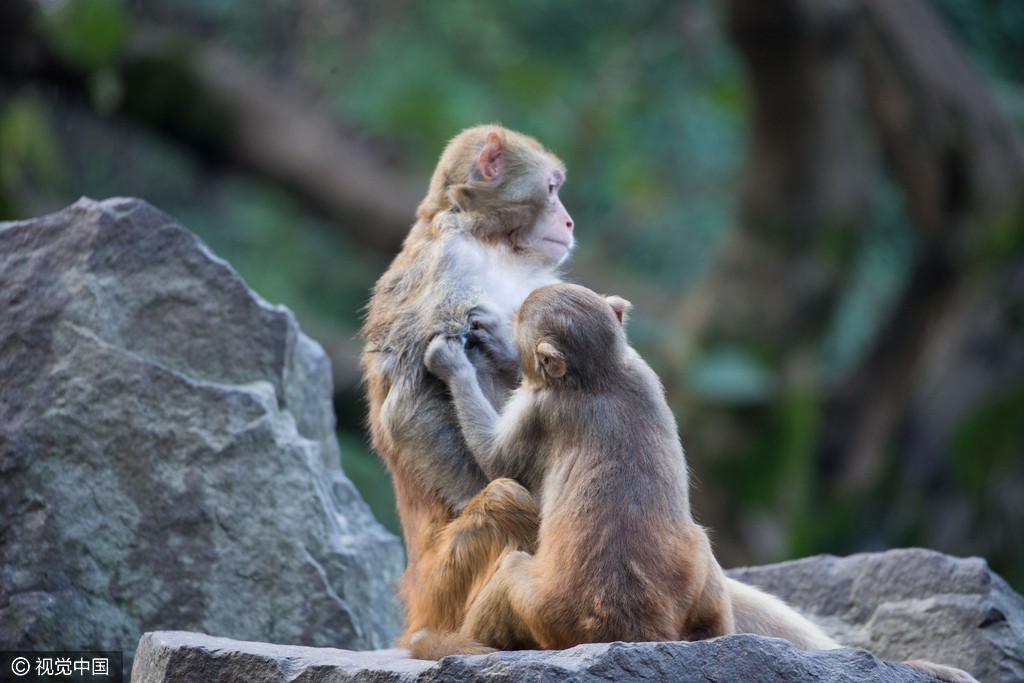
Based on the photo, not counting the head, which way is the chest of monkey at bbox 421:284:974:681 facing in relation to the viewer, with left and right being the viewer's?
facing away from the viewer and to the left of the viewer

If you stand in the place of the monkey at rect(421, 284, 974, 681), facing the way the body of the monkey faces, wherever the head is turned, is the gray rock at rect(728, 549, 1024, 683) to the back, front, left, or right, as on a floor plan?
right
